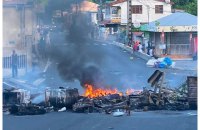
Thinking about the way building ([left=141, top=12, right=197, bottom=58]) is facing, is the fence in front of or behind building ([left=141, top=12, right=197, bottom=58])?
in front

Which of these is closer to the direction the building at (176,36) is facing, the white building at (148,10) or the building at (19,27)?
the building

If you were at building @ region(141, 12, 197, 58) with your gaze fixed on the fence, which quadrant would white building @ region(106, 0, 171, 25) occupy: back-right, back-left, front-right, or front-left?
back-right

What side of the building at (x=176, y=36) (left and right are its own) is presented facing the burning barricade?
front

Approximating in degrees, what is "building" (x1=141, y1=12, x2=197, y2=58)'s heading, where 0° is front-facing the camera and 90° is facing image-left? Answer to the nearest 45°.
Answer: approximately 0°

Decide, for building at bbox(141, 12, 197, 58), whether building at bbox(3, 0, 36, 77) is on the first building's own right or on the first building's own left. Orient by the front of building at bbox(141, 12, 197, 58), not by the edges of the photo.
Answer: on the first building's own right

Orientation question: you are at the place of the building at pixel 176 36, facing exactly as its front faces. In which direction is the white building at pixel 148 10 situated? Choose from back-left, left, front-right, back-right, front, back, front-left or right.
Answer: back

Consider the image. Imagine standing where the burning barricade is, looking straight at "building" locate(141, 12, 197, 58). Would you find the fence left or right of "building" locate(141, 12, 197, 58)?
left
